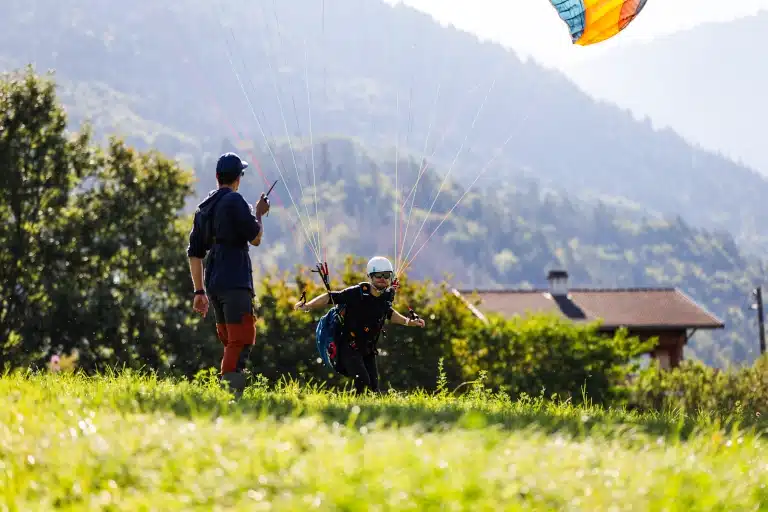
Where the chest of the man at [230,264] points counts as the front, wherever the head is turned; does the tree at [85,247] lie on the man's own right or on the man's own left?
on the man's own left

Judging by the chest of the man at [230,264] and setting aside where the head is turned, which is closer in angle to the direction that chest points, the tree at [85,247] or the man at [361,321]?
the man

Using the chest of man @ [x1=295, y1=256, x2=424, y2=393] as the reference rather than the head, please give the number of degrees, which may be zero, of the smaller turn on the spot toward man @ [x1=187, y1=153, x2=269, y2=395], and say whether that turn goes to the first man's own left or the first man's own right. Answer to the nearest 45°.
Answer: approximately 90° to the first man's own right

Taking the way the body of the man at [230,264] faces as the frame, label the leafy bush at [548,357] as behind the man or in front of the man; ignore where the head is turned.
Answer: in front

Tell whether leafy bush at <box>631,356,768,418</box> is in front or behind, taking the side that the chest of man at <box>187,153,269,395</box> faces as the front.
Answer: in front

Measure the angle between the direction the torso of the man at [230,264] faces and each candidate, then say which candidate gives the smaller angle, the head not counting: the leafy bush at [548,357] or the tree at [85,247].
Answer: the leafy bush

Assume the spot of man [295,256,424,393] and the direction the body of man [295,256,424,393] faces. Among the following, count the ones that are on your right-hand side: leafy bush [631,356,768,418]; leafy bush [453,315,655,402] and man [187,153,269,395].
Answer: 1

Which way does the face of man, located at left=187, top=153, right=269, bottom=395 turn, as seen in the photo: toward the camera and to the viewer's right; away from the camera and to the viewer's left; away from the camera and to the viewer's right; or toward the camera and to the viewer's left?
away from the camera and to the viewer's right

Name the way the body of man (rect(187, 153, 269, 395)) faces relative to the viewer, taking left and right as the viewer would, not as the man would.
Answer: facing away from the viewer and to the right of the viewer

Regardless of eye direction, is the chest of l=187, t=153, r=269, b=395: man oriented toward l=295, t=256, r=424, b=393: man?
yes

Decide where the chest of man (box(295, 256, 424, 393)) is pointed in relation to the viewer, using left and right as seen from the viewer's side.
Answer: facing the viewer and to the right of the viewer

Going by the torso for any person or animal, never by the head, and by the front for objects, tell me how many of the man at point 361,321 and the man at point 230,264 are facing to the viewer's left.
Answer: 0

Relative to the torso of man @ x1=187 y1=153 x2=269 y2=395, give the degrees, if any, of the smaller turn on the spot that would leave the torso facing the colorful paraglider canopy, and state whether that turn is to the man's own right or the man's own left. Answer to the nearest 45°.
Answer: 0° — they already face it

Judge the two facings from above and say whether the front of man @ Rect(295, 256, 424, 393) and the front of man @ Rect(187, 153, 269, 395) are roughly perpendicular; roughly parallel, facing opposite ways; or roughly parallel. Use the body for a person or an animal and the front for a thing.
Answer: roughly perpendicular

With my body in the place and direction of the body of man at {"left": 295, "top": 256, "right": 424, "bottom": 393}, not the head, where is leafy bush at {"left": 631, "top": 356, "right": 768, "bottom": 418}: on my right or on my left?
on my left
